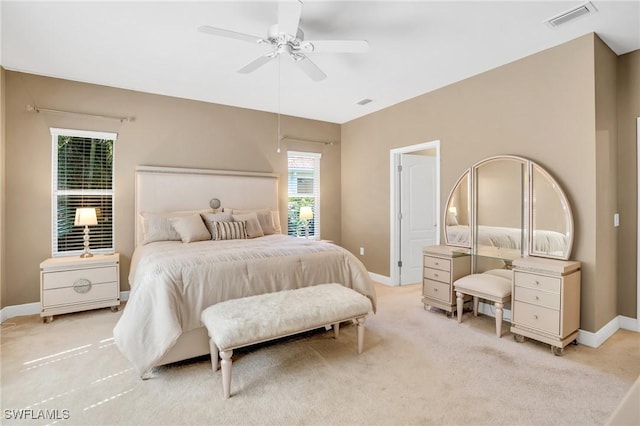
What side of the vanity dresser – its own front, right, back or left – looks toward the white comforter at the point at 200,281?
front

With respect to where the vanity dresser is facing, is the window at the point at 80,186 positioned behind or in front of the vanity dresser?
in front

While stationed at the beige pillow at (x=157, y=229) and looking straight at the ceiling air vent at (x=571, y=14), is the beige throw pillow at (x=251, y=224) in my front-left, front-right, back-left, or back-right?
front-left

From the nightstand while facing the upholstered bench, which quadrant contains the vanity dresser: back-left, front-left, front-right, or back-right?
front-left

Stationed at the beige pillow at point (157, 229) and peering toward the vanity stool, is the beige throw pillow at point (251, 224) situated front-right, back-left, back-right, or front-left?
front-left

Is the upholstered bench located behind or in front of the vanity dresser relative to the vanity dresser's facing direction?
in front

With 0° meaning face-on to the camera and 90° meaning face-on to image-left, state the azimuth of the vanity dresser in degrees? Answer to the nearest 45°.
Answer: approximately 45°

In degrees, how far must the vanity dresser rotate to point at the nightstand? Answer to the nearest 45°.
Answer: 0° — it already faces it

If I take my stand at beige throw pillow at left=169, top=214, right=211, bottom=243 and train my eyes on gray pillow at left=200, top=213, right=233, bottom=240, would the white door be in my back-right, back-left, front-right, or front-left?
front-right

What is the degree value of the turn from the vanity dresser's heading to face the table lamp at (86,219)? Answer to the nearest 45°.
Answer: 0° — it already faces it
